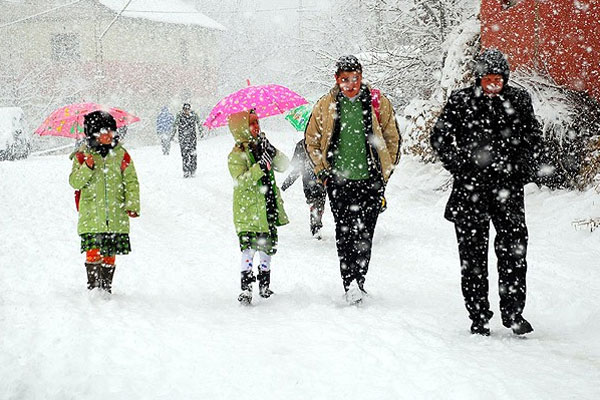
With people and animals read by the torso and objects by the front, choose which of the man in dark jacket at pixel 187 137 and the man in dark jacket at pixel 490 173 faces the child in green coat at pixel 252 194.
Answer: the man in dark jacket at pixel 187 137

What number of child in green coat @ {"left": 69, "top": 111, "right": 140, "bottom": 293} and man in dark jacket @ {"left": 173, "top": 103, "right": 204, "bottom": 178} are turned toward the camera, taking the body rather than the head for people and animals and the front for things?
2

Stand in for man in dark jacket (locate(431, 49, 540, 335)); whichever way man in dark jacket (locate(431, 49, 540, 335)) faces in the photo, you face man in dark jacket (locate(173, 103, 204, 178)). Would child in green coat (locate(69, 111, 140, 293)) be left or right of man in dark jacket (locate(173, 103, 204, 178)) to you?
left

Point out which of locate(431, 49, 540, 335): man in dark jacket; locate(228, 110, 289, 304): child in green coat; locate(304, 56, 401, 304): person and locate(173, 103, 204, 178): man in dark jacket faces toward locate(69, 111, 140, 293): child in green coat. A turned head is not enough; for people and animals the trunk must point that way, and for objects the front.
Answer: locate(173, 103, 204, 178): man in dark jacket

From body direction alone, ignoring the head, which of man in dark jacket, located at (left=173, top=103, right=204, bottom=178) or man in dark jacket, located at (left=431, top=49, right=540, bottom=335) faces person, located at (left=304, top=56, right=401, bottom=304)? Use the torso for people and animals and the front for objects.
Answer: man in dark jacket, located at (left=173, top=103, right=204, bottom=178)

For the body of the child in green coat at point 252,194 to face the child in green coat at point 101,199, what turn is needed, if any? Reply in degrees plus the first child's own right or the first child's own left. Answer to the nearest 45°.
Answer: approximately 135° to the first child's own right

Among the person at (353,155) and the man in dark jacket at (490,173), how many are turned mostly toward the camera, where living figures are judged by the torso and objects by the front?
2

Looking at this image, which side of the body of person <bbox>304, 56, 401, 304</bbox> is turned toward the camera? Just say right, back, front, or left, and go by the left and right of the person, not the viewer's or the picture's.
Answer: front

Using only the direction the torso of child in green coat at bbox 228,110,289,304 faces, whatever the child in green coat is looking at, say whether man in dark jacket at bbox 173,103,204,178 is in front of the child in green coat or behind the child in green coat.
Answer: behind

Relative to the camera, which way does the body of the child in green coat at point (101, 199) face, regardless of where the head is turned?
toward the camera
